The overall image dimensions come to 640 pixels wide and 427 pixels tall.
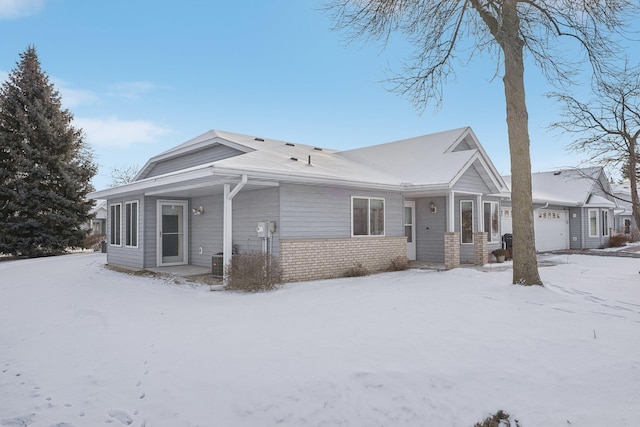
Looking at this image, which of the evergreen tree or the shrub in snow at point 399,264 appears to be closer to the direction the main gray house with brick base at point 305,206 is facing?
the shrub in snow

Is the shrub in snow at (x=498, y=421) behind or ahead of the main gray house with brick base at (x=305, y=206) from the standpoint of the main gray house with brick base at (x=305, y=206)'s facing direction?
ahead

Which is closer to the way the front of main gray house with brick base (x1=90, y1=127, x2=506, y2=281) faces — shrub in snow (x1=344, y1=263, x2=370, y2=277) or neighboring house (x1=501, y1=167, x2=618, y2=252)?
the shrub in snow

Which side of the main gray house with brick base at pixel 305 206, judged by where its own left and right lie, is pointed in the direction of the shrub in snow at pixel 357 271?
front

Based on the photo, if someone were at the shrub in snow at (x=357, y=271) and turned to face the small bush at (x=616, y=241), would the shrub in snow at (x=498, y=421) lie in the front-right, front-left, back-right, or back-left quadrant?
back-right

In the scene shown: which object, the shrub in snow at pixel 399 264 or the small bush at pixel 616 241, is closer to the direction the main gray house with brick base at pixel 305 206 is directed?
the shrub in snow

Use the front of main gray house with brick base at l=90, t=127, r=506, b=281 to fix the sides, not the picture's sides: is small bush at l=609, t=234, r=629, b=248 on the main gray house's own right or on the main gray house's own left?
on the main gray house's own left

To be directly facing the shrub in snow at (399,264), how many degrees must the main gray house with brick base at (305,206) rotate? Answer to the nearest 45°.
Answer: approximately 45° to its left
